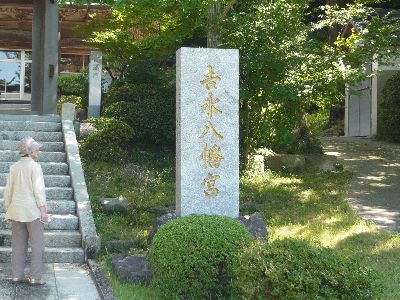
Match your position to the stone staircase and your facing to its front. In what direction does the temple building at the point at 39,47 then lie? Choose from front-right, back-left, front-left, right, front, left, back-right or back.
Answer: back

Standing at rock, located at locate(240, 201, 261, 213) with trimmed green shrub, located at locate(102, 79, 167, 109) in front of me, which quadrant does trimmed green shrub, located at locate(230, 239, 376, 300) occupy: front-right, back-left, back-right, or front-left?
back-left

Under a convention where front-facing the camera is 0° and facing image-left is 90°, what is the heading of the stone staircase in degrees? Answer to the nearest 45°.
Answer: approximately 0°

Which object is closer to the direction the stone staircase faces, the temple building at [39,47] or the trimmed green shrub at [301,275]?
the trimmed green shrub

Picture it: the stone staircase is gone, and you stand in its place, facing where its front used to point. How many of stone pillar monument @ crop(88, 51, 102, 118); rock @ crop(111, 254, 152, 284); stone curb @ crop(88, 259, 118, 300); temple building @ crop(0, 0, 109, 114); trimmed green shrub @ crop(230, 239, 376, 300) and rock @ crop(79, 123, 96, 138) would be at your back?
3
